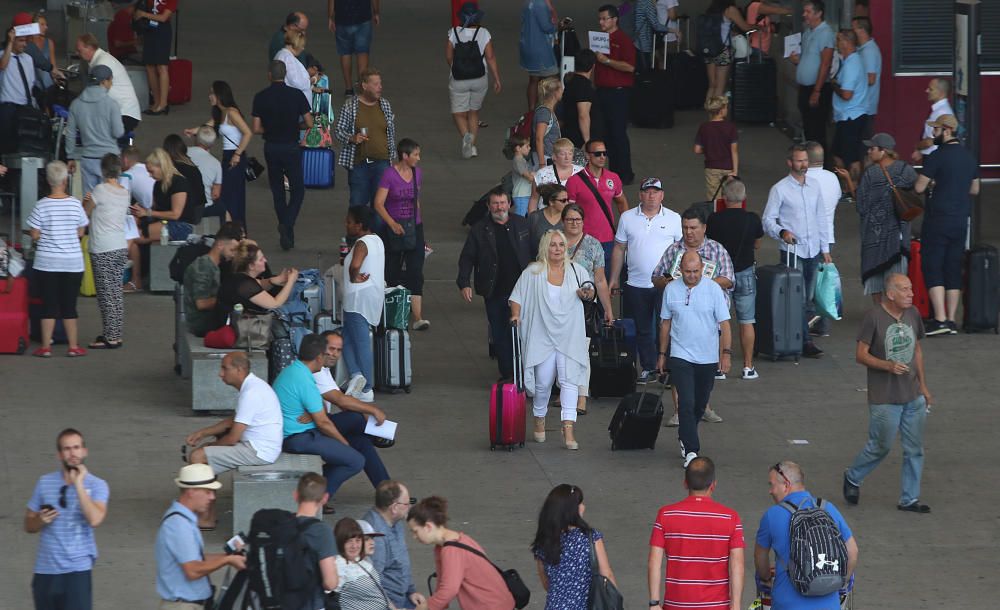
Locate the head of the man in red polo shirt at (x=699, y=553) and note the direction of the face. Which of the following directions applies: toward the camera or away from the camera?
away from the camera

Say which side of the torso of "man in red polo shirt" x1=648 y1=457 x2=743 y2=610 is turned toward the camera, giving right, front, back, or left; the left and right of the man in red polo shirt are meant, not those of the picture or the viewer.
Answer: back

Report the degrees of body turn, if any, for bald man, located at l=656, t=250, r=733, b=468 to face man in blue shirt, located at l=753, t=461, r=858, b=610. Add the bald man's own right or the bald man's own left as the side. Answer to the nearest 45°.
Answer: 0° — they already face them

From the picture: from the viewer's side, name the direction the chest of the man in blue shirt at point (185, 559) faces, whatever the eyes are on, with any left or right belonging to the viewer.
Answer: facing to the right of the viewer
